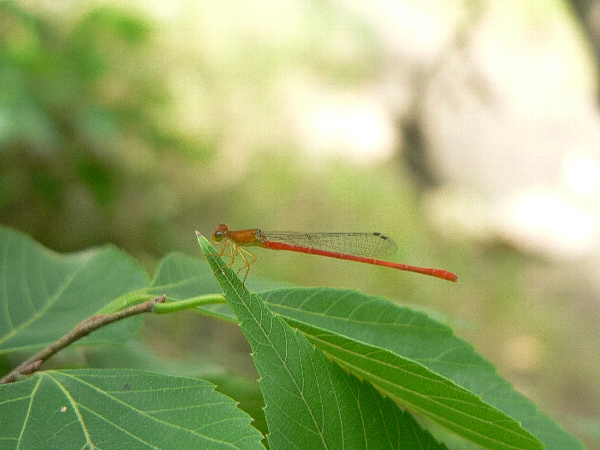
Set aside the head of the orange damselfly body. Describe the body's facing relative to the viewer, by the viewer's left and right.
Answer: facing to the left of the viewer

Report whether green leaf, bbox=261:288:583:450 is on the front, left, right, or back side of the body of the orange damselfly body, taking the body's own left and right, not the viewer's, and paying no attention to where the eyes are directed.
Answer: back

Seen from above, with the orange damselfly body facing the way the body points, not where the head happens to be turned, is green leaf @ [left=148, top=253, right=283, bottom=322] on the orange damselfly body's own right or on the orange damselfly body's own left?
on the orange damselfly body's own right

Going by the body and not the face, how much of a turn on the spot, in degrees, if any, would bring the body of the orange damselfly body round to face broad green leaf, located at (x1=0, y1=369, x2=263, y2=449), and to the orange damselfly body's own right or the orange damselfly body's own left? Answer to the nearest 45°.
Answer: approximately 90° to the orange damselfly body's own left
